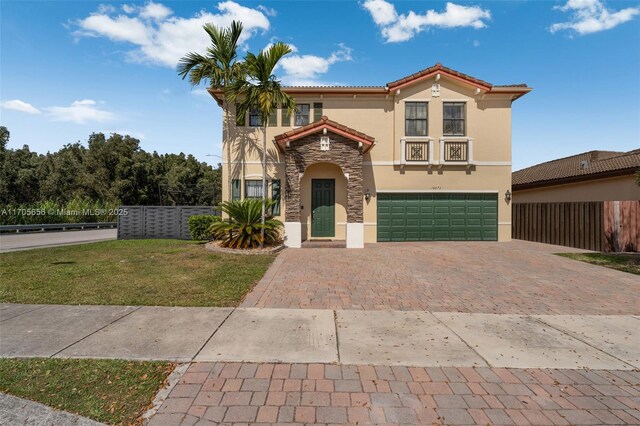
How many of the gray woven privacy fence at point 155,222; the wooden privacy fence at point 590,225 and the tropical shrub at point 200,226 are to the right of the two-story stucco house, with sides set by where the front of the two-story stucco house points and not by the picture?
2

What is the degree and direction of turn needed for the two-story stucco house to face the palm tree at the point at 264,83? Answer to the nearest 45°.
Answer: approximately 45° to its right

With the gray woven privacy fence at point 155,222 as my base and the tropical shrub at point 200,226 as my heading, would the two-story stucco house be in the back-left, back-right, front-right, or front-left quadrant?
front-left

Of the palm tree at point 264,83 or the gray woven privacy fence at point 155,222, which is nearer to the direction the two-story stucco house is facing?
the palm tree

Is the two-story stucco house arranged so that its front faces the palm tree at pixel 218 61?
no

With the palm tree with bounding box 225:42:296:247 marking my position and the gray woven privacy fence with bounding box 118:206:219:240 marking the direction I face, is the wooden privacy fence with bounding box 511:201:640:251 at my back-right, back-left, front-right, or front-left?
back-right

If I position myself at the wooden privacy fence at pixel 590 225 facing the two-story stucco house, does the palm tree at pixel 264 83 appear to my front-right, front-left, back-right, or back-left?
front-left

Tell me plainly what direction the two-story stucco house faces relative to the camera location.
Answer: facing the viewer

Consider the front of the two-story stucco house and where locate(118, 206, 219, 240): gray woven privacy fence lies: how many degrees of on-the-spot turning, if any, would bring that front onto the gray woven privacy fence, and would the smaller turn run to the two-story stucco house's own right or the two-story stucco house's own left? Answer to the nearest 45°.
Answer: approximately 90° to the two-story stucco house's own right

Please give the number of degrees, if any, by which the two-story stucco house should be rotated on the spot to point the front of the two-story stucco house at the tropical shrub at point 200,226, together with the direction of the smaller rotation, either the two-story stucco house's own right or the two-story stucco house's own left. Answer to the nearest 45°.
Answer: approximately 90° to the two-story stucco house's own right

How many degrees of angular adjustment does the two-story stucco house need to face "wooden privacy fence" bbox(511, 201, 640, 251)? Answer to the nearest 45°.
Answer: approximately 90° to its left
